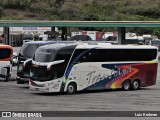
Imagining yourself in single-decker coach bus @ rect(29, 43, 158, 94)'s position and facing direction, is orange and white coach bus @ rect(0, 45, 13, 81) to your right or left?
on your right

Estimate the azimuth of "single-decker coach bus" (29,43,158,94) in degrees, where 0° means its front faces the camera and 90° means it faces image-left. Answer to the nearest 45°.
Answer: approximately 45°
